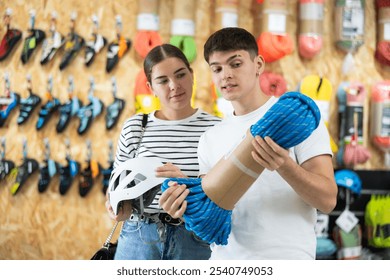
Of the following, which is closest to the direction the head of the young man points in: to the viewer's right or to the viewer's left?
to the viewer's left

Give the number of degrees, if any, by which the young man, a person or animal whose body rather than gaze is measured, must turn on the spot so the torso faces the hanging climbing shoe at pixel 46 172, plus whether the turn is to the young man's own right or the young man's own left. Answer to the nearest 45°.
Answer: approximately 90° to the young man's own right

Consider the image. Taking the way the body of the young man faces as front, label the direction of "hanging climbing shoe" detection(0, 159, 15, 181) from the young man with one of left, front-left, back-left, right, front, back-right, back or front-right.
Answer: right

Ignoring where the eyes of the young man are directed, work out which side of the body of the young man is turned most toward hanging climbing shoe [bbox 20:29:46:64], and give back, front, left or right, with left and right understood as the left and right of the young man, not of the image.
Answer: right

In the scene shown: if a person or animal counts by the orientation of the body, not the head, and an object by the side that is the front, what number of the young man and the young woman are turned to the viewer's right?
0

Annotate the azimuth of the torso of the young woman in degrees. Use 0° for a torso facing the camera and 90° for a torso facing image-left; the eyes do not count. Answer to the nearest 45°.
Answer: approximately 0°

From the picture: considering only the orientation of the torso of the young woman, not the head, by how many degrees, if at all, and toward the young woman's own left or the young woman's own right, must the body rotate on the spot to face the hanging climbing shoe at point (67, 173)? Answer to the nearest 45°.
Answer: approximately 180°

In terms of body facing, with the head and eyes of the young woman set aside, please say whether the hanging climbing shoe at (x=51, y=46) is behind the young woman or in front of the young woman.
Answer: behind

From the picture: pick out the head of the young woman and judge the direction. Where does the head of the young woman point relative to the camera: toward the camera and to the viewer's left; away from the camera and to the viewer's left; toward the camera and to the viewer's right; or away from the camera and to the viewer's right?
toward the camera and to the viewer's right

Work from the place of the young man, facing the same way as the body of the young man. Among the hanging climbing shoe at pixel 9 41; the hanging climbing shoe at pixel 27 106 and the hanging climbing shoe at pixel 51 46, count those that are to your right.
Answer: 3

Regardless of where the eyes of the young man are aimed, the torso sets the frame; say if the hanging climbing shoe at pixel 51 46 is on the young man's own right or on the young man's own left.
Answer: on the young man's own right

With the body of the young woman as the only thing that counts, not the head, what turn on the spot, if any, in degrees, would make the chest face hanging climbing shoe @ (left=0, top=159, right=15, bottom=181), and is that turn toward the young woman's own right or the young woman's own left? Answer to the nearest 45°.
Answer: approximately 135° to the young woman's own right

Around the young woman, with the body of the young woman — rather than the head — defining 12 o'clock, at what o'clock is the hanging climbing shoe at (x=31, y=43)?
The hanging climbing shoe is roughly at 5 o'clock from the young woman.
